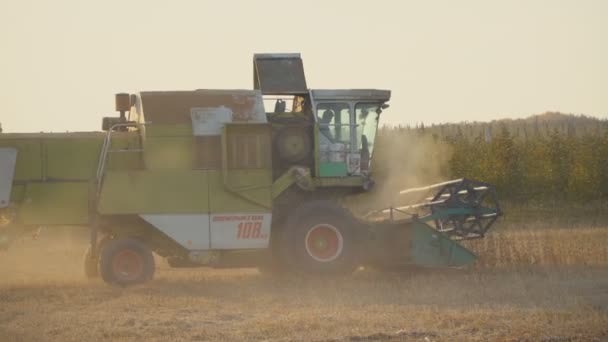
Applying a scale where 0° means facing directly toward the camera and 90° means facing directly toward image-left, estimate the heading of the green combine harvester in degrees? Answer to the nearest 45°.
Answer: approximately 270°
